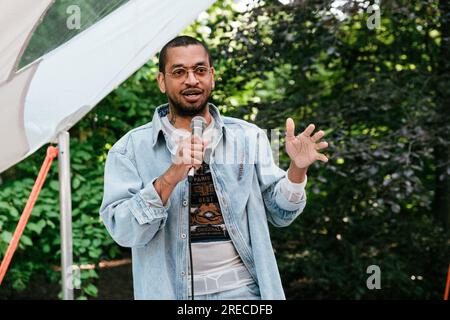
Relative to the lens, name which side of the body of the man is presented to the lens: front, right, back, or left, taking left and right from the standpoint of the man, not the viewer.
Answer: front
